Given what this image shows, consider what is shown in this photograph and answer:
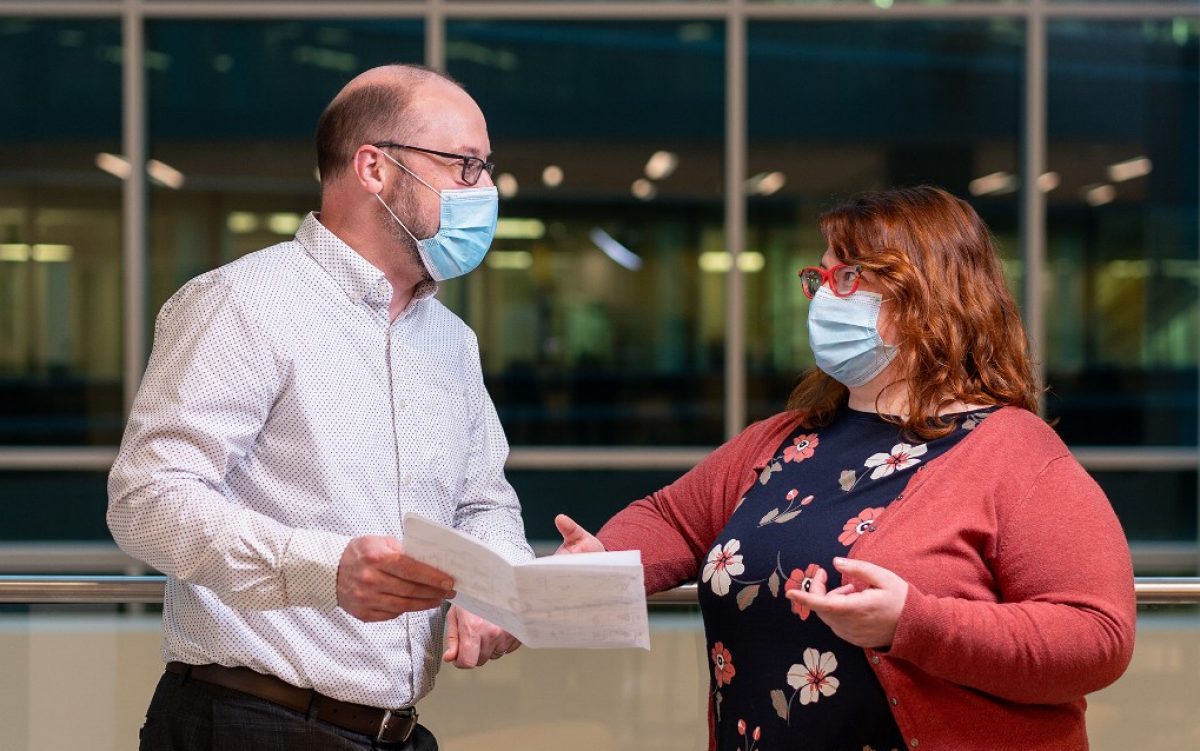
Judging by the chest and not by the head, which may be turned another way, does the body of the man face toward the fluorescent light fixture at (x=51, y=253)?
no

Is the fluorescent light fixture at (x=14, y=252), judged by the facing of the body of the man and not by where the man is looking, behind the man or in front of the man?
behind

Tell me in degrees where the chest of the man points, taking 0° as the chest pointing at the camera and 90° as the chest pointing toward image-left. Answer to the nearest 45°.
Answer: approximately 315°

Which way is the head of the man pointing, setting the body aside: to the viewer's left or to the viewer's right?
to the viewer's right

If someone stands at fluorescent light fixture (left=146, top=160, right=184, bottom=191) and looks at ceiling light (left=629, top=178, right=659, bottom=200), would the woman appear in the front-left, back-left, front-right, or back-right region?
front-right

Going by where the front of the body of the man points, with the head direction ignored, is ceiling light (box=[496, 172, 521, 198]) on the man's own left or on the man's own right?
on the man's own left

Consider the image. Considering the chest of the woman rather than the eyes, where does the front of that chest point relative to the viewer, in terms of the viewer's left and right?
facing the viewer and to the left of the viewer

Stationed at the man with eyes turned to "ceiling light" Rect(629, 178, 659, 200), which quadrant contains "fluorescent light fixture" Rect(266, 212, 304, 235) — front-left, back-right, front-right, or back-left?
front-left

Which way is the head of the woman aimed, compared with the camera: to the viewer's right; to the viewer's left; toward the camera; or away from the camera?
to the viewer's left

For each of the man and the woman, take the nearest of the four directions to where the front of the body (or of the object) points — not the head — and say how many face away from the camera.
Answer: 0

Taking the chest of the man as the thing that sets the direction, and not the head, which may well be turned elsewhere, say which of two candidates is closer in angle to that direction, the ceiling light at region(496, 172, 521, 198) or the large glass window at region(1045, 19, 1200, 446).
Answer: the large glass window
